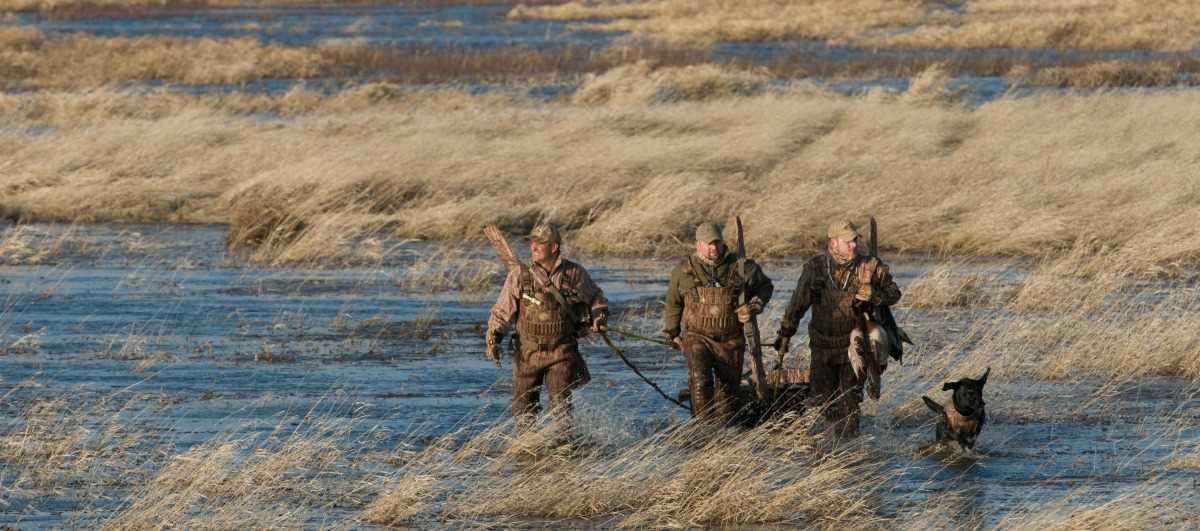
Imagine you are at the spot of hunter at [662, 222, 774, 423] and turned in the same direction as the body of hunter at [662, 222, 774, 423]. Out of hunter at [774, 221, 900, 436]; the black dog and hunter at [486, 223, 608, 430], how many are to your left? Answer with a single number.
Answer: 2

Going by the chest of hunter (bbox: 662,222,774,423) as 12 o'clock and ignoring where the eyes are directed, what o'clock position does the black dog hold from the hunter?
The black dog is roughly at 9 o'clock from the hunter.

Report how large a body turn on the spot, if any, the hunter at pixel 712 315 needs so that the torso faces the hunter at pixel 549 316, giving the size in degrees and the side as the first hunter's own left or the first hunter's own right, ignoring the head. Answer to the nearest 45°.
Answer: approximately 90° to the first hunter's own right

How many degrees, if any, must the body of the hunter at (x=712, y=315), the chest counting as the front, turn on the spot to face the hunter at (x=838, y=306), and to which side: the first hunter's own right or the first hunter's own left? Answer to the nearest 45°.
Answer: approximately 90° to the first hunter's own left

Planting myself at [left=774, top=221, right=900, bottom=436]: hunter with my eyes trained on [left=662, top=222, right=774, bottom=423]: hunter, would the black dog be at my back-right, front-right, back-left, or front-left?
back-left

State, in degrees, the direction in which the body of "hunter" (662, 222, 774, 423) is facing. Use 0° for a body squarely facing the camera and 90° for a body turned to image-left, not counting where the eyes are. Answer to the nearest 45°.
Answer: approximately 0°
